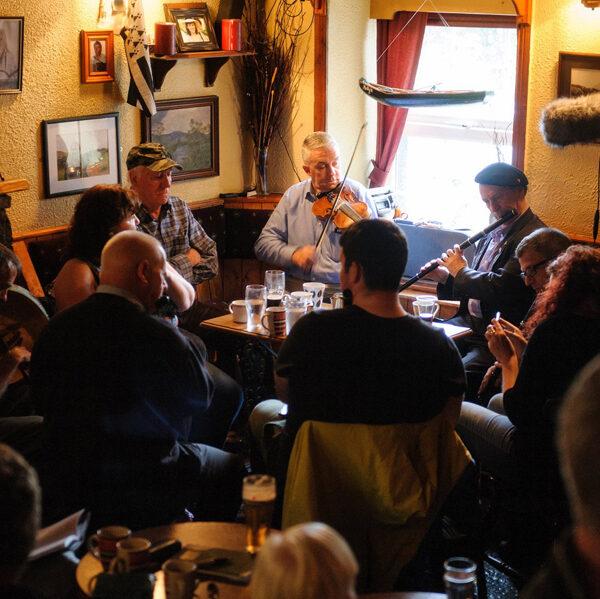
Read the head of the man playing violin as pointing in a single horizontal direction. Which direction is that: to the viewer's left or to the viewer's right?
to the viewer's right

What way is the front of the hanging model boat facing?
to the viewer's left

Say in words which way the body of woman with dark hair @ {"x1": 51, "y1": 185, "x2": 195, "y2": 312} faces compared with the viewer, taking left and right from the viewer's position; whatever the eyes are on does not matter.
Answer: facing to the right of the viewer

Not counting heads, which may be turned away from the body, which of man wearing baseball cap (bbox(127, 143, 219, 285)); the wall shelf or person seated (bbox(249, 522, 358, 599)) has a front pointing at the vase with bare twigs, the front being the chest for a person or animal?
the person seated

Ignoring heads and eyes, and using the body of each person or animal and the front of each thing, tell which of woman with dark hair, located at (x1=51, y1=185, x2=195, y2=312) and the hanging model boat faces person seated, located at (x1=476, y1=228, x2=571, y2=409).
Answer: the woman with dark hair

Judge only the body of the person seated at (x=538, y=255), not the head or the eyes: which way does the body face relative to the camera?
to the viewer's left

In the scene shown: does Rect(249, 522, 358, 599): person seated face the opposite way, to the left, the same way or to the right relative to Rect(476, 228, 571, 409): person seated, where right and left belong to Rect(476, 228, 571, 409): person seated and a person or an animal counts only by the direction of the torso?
to the right

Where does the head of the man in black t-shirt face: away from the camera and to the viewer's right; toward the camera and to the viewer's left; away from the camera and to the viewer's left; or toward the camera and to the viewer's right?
away from the camera and to the viewer's left

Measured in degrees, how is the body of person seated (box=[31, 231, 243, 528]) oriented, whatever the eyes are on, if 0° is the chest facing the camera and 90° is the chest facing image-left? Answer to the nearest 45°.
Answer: approximately 225°
